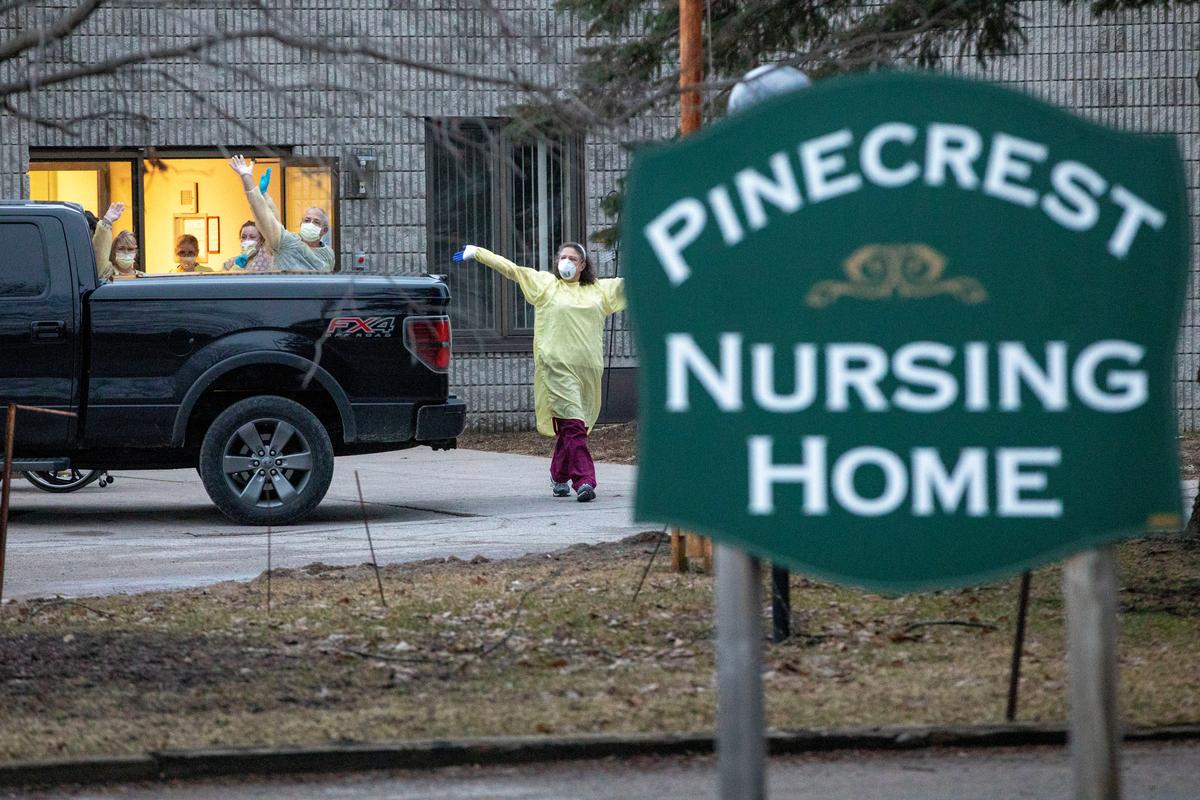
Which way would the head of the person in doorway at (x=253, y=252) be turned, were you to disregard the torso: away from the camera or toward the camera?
toward the camera

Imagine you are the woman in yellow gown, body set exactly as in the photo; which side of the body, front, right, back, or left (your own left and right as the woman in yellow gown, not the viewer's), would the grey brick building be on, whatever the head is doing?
back

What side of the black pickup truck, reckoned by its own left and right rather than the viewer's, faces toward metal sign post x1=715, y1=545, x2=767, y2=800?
left

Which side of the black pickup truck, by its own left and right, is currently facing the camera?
left

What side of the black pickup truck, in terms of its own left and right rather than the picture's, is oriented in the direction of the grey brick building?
right

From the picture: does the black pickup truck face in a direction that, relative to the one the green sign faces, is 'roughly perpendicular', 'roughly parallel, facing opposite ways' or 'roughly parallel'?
roughly perpendicular

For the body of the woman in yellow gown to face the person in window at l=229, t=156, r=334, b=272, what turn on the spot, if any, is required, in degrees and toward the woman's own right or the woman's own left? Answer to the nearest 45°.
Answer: approximately 90° to the woman's own right

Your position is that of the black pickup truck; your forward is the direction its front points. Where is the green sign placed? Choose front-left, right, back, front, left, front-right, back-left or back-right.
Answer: left

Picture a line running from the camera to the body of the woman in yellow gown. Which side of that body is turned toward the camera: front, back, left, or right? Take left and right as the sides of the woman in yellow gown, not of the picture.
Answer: front

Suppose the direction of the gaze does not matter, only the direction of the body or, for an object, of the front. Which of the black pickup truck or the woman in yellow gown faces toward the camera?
the woman in yellow gown

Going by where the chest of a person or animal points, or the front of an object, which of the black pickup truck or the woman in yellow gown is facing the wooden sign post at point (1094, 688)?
the woman in yellow gown

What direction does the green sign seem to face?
toward the camera

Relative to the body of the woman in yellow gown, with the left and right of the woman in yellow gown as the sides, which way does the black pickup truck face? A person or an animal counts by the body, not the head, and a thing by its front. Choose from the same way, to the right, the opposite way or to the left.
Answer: to the right

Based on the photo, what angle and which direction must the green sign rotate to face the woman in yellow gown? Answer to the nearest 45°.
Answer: approximately 180°
